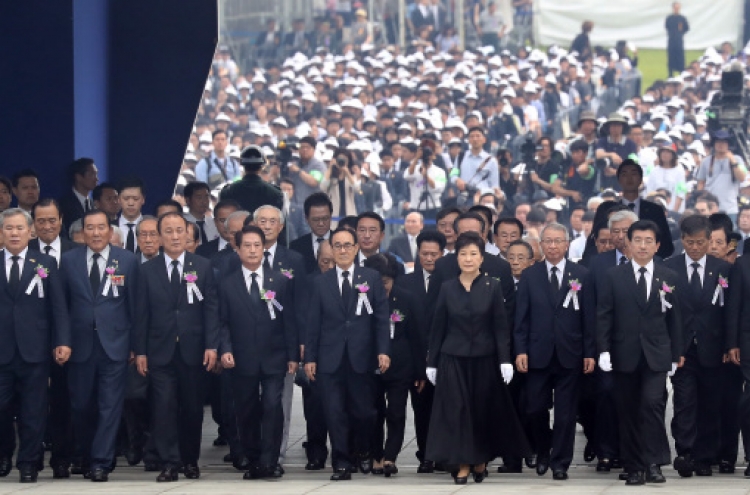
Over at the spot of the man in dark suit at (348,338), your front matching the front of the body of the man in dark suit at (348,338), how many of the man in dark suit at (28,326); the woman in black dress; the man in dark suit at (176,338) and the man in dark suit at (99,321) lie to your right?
3

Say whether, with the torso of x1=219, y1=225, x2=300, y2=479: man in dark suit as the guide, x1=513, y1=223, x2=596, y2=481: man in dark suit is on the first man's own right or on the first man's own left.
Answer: on the first man's own left

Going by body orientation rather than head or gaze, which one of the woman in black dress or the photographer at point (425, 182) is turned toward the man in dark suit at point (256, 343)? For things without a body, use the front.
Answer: the photographer

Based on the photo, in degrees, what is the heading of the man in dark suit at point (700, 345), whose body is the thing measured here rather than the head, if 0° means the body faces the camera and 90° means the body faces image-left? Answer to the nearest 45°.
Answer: approximately 0°

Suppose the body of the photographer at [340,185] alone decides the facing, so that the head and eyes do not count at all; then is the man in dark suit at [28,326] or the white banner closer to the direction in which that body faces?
the man in dark suit

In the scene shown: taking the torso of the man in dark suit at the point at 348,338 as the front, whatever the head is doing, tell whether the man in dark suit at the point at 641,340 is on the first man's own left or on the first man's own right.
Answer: on the first man's own left

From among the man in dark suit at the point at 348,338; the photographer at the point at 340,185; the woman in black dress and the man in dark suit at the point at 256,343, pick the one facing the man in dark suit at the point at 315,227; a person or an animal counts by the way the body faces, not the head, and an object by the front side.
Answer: the photographer
